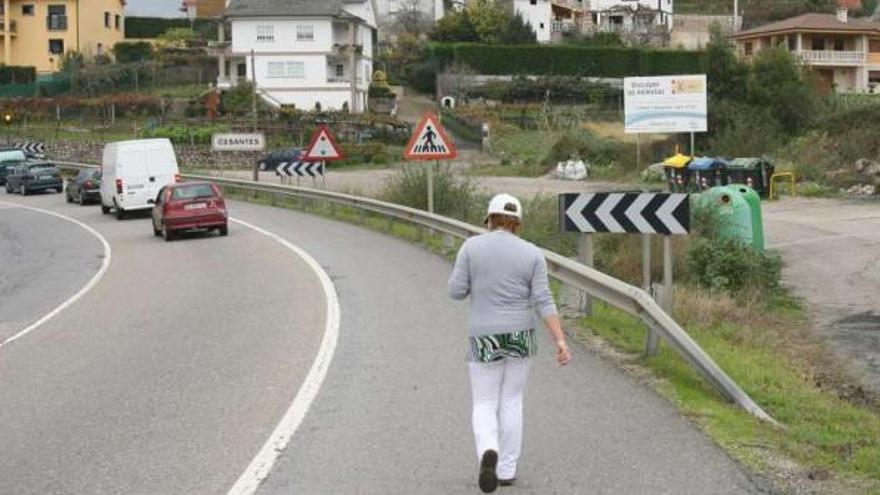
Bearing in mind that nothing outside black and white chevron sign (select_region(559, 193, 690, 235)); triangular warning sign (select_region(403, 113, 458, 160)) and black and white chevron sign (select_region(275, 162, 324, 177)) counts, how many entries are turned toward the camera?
3

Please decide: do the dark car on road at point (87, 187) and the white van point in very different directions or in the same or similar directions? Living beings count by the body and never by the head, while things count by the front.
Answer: same or similar directions

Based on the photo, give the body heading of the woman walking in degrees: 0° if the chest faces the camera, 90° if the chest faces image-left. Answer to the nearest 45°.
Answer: approximately 180°

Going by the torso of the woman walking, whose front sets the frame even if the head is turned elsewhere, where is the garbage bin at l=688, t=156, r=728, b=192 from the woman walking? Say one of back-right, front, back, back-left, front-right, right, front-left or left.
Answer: front

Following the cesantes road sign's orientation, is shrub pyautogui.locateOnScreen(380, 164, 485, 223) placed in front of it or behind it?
in front

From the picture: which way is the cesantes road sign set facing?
toward the camera

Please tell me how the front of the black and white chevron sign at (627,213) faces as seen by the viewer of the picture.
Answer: facing the viewer
